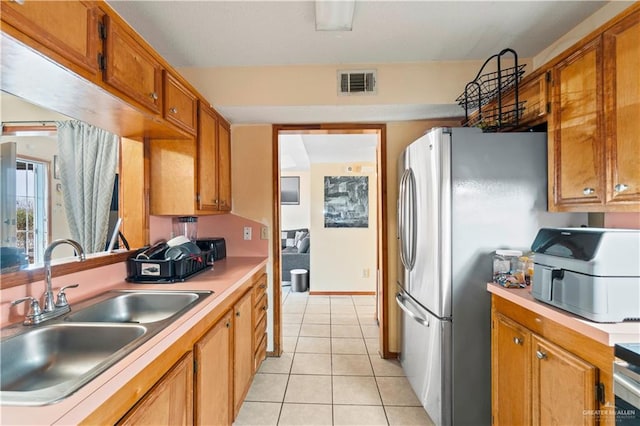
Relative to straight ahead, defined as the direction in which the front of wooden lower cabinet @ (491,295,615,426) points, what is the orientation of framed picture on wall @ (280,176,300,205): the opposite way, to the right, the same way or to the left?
to the left

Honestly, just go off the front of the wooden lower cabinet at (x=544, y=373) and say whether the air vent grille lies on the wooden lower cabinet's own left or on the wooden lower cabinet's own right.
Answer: on the wooden lower cabinet's own right

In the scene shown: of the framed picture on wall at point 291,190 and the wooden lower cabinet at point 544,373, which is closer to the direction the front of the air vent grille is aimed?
the wooden lower cabinet

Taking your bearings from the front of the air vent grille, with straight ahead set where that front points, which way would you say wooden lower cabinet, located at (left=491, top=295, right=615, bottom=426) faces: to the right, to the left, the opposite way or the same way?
to the right

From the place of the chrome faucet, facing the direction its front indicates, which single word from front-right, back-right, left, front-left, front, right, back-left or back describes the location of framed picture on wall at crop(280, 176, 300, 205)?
left

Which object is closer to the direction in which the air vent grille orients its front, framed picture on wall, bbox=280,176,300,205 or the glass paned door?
the glass paned door

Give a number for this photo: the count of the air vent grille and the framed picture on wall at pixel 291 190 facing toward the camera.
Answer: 2

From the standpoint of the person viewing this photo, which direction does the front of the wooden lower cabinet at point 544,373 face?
facing the viewer and to the left of the viewer

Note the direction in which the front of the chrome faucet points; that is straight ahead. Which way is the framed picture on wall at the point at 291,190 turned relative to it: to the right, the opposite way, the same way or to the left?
to the right

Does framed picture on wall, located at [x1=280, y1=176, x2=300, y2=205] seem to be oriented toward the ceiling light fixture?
yes

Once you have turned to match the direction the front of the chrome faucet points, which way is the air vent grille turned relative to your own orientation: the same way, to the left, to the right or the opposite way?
to the right

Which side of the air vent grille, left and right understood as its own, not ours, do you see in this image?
front

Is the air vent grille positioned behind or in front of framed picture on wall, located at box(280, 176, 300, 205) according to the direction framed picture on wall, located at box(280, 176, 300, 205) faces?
in front
